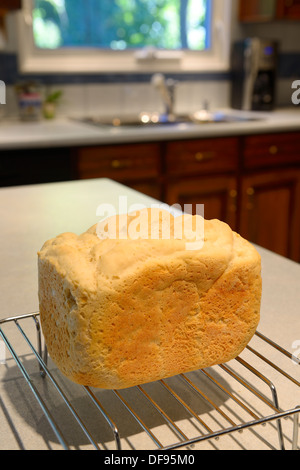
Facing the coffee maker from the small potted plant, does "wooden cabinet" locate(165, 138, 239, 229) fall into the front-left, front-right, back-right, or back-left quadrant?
front-right

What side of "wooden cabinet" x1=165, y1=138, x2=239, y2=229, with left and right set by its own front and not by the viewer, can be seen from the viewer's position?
front

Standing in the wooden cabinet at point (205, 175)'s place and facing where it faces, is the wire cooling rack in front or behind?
in front

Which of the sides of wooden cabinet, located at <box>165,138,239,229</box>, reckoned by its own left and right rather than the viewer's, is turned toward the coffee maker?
left

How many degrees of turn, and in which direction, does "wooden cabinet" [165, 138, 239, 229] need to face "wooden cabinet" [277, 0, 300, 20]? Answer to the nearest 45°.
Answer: approximately 135° to its left

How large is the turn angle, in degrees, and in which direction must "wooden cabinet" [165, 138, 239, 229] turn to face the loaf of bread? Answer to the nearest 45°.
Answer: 0° — it already faces it
